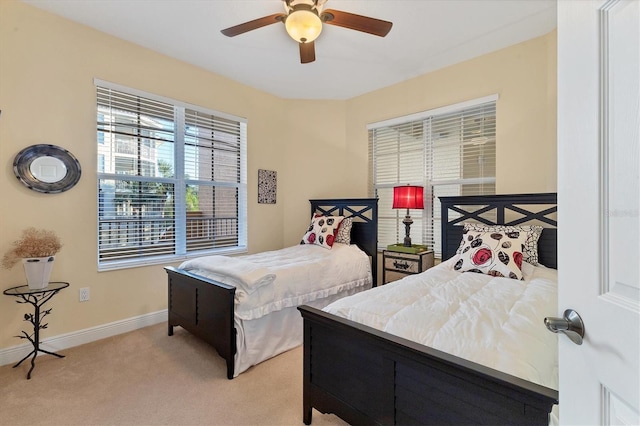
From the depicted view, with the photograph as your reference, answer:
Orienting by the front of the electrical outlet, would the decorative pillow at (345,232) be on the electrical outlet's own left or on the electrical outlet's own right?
on the electrical outlet's own left

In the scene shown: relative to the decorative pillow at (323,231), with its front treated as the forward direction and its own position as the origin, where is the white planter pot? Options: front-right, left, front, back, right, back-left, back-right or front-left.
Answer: front

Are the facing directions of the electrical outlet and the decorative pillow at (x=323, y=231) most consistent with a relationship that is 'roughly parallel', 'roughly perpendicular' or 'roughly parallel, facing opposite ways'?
roughly perpendicular

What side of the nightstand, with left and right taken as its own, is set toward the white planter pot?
front

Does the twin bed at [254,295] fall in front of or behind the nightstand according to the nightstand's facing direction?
in front

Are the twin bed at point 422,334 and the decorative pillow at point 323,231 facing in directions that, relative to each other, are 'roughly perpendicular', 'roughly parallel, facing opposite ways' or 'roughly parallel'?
roughly parallel

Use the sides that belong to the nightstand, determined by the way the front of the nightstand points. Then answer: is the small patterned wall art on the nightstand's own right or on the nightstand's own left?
on the nightstand's own right

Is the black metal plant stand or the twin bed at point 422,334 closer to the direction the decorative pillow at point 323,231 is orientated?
the black metal plant stand

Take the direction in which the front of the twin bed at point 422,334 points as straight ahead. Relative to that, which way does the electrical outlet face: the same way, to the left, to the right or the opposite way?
to the left

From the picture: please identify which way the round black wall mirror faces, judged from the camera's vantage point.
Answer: facing the viewer

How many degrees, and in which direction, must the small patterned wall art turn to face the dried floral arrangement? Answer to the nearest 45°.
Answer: approximately 90° to its right

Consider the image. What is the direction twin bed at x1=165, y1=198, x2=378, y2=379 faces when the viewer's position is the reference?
facing the viewer and to the left of the viewer

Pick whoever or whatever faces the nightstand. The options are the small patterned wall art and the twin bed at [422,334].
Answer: the small patterned wall art
